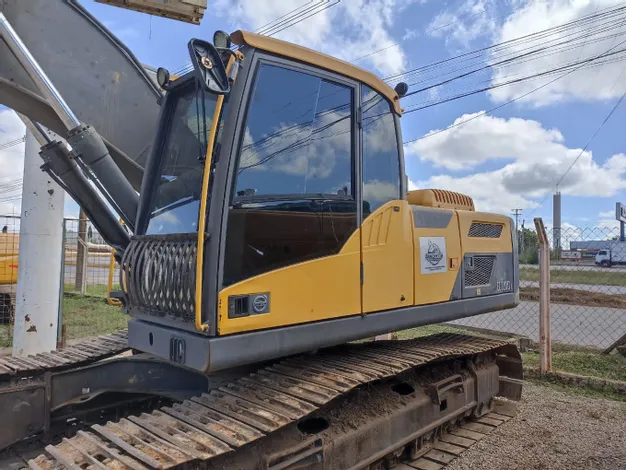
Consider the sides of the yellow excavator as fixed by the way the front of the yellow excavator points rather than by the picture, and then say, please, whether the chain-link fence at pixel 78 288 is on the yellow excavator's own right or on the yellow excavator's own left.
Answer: on the yellow excavator's own right

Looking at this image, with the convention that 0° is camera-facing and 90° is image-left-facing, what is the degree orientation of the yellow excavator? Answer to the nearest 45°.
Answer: approximately 45°

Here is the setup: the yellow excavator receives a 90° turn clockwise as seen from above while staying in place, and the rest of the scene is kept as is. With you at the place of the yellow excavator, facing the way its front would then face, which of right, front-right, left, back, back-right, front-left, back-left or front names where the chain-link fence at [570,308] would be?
right

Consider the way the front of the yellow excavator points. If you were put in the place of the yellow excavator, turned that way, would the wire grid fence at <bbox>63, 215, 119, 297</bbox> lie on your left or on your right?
on your right

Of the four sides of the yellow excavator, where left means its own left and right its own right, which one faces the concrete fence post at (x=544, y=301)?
back
